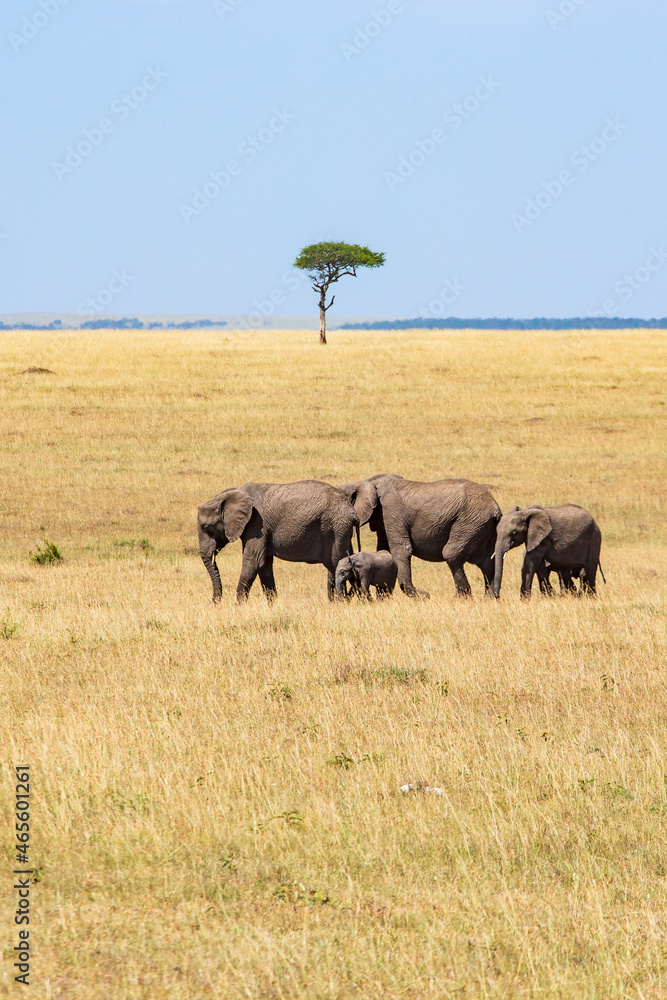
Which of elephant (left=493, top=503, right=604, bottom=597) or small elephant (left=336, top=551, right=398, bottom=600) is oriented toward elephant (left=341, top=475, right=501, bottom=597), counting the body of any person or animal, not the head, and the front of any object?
elephant (left=493, top=503, right=604, bottom=597)

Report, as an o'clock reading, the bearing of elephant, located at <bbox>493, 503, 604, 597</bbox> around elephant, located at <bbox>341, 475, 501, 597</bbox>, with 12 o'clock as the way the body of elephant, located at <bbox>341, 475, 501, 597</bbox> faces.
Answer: elephant, located at <bbox>493, 503, 604, 597</bbox> is roughly at 6 o'clock from elephant, located at <bbox>341, 475, 501, 597</bbox>.

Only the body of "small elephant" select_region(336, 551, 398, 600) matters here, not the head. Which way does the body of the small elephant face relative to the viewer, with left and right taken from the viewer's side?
facing to the left of the viewer

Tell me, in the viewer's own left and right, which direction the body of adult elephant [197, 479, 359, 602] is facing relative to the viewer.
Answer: facing to the left of the viewer

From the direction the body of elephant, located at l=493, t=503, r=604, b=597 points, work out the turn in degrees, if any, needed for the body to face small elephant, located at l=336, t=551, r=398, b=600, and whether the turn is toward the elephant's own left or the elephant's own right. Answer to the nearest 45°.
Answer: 0° — it already faces it

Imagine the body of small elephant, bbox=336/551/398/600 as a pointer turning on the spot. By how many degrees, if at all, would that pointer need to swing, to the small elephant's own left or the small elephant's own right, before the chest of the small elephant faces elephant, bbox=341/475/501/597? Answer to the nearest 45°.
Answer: approximately 135° to the small elephant's own right

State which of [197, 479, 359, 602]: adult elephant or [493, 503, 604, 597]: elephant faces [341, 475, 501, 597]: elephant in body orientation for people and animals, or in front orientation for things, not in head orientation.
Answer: [493, 503, 604, 597]: elephant

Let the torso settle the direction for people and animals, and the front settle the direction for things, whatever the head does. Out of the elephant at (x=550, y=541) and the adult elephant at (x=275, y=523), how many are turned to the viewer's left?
2

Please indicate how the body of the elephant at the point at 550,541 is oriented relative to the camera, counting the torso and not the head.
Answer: to the viewer's left

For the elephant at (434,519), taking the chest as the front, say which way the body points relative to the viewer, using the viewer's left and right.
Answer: facing to the left of the viewer

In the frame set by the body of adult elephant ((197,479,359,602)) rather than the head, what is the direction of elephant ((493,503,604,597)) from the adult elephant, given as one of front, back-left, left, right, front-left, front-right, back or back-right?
back
